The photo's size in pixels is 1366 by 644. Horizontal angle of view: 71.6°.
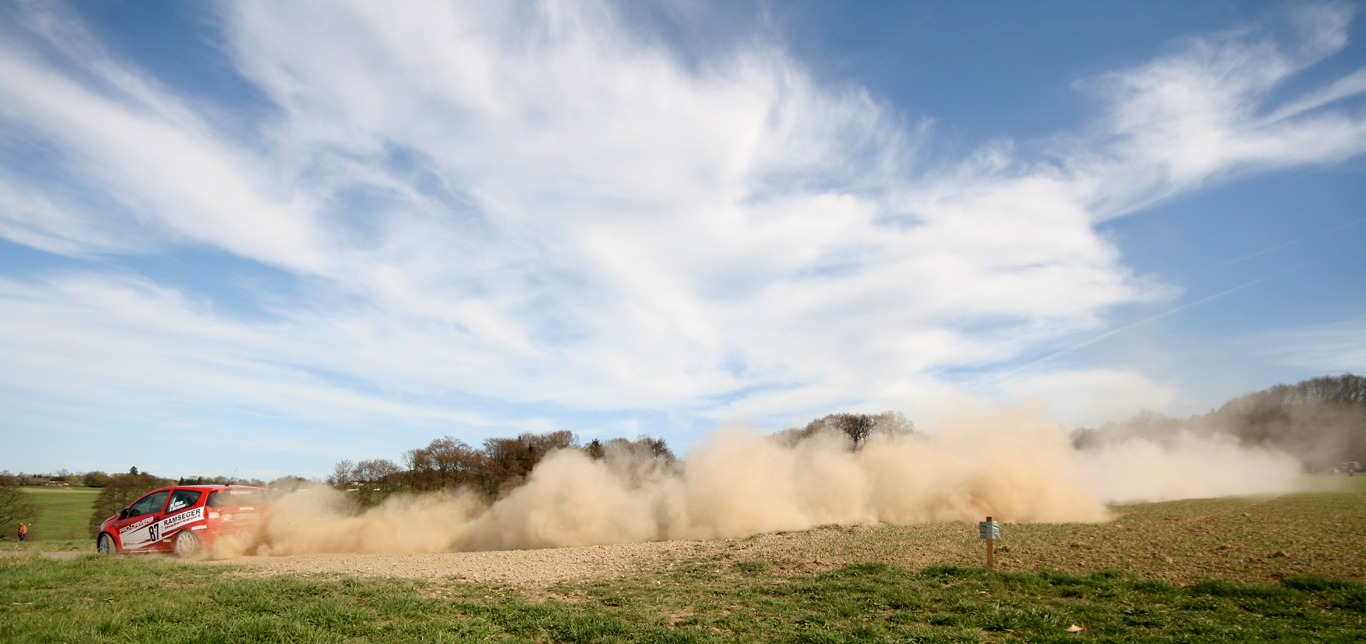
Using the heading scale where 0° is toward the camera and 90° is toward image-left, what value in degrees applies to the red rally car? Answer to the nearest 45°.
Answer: approximately 135°
